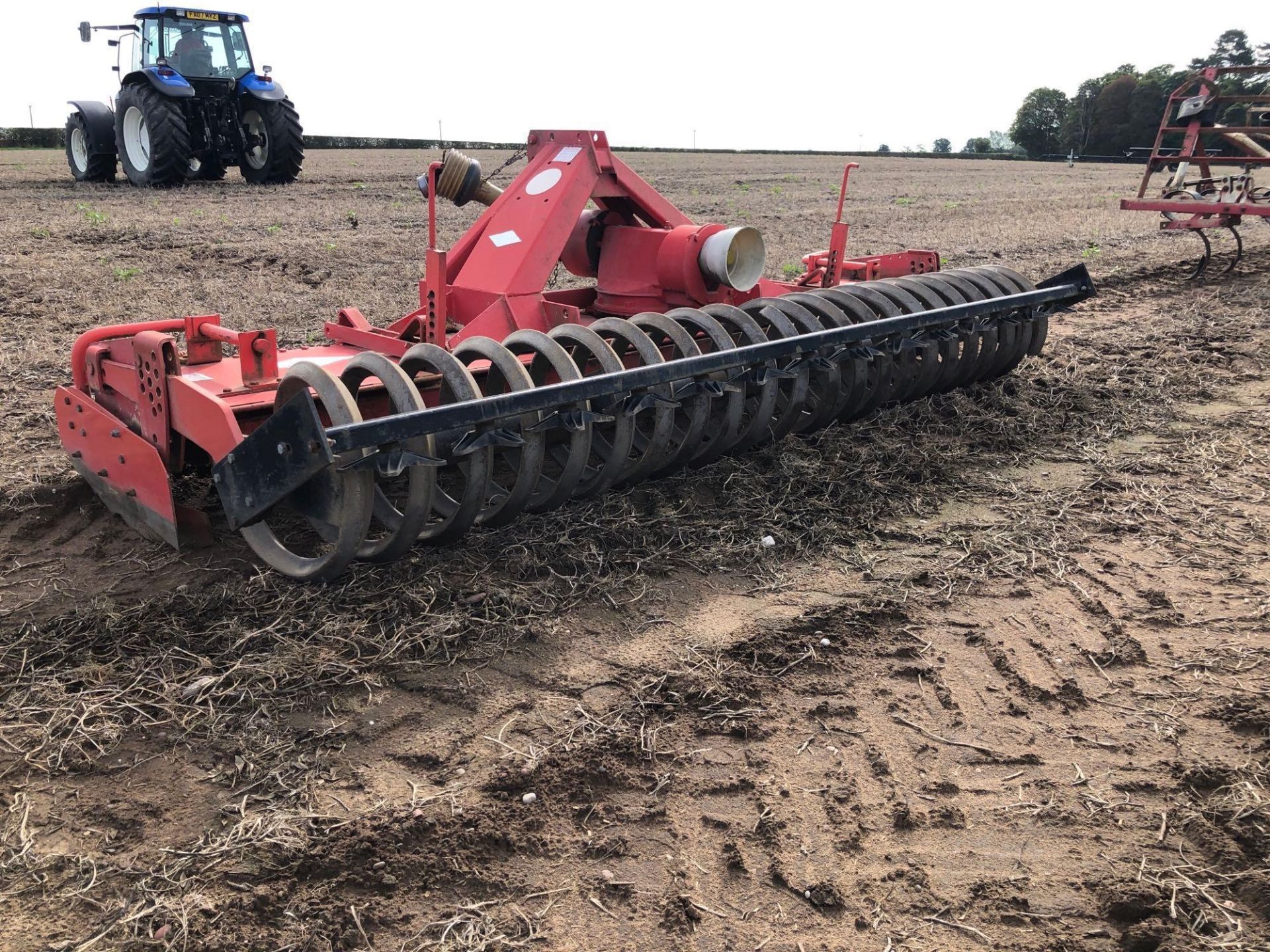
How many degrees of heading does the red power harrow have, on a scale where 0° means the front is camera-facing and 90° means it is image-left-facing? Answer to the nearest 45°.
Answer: approximately 135°

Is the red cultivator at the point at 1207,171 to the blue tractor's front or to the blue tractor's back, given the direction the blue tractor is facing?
to the back

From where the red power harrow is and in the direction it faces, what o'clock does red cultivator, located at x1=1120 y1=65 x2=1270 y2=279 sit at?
The red cultivator is roughly at 3 o'clock from the red power harrow.

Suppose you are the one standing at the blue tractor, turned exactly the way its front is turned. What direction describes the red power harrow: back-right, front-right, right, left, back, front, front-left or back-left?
back-left

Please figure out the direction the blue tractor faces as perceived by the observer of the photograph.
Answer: facing away from the viewer and to the left of the viewer

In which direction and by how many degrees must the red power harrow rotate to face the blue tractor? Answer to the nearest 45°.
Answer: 0° — it already faces it

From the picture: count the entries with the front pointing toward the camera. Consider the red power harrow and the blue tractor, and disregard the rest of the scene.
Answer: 0

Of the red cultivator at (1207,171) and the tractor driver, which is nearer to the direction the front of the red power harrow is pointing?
the tractor driver

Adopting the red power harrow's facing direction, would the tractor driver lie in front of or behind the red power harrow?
in front

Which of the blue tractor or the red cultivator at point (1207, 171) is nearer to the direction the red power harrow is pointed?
the blue tractor
